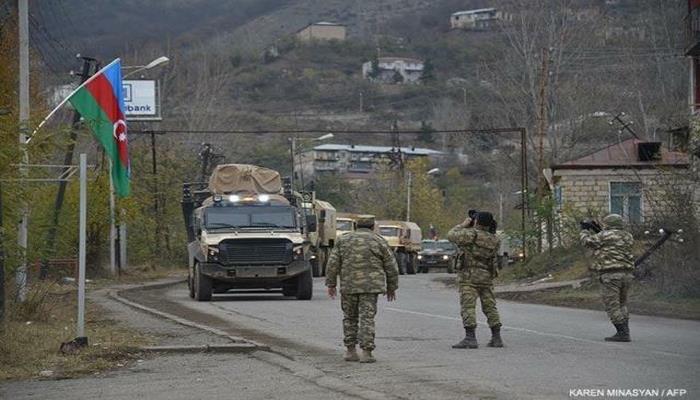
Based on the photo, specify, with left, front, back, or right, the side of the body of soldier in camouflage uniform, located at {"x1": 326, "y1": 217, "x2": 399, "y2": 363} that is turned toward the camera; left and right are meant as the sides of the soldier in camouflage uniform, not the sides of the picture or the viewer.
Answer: back

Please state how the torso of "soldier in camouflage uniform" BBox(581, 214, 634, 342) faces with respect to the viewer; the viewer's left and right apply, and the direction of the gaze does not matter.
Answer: facing away from the viewer and to the left of the viewer

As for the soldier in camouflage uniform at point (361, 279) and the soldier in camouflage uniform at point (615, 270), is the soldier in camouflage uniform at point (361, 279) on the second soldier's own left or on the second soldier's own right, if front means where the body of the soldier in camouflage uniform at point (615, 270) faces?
on the second soldier's own left

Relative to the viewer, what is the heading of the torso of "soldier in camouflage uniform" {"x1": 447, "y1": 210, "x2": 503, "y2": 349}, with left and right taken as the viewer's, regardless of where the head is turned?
facing away from the viewer and to the left of the viewer

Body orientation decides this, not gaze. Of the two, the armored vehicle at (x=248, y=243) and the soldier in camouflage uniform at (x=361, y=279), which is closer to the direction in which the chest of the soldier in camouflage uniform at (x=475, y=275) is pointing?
the armored vehicle

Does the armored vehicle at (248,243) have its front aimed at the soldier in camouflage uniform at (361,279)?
yes

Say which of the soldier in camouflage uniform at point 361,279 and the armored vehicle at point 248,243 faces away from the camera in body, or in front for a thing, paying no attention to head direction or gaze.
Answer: the soldier in camouflage uniform

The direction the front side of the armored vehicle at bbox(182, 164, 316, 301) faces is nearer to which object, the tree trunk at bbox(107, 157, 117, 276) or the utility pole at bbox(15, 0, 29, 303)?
the utility pole

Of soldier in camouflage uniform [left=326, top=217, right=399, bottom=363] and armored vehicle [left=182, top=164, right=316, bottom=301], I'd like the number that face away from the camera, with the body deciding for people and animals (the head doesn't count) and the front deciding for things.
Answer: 1
